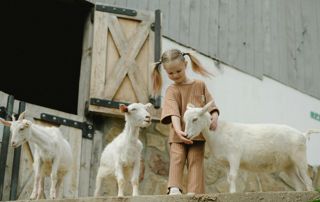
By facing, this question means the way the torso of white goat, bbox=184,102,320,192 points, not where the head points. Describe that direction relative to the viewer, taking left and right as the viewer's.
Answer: facing to the left of the viewer

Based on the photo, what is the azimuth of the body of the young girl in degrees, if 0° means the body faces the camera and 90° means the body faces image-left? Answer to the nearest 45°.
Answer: approximately 0°

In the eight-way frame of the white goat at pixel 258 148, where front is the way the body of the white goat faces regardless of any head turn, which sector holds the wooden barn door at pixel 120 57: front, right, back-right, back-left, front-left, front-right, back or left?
front-right

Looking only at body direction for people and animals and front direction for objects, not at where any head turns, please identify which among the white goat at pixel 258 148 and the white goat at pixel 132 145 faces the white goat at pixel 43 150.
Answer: the white goat at pixel 258 148

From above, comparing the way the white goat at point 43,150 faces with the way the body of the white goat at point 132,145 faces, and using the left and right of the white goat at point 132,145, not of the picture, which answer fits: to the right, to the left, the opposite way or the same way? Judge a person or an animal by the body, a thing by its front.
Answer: to the right

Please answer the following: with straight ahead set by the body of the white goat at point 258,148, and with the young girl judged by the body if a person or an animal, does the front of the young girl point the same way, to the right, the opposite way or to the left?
to the left

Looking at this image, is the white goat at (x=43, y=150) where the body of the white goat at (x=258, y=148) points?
yes

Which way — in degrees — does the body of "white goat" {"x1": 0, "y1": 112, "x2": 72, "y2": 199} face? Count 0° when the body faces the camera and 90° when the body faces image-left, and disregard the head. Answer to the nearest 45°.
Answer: approximately 45°

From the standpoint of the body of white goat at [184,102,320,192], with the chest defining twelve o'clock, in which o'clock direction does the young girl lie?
The young girl is roughly at 11 o'clock from the white goat.
